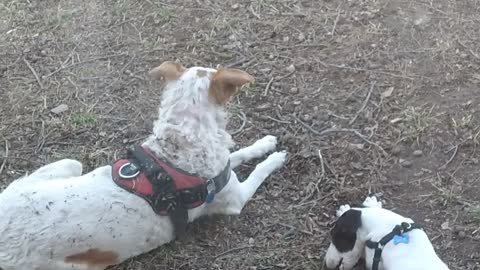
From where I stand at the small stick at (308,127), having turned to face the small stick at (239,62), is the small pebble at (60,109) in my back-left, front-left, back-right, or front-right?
front-left

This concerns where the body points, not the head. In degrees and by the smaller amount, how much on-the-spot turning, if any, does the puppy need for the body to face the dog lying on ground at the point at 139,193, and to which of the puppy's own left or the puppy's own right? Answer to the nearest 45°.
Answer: approximately 45° to the puppy's own left

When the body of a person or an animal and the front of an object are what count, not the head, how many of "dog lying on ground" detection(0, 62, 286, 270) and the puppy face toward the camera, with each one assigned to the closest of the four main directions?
0

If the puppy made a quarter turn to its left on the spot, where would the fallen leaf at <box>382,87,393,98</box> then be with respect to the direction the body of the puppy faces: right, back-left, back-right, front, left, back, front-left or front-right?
back-right

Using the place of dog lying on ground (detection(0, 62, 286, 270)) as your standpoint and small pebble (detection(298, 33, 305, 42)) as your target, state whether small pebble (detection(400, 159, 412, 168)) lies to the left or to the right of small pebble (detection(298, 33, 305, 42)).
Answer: right

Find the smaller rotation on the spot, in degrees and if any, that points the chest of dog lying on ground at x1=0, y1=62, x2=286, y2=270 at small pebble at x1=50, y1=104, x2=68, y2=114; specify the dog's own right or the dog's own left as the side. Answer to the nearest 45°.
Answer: approximately 45° to the dog's own left

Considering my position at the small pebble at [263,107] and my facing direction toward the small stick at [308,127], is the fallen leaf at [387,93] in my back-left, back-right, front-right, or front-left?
front-left

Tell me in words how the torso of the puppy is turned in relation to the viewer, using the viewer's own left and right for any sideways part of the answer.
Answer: facing away from the viewer and to the left of the viewer

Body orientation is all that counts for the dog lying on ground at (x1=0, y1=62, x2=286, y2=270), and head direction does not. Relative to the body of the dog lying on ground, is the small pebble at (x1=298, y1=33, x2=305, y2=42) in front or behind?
in front

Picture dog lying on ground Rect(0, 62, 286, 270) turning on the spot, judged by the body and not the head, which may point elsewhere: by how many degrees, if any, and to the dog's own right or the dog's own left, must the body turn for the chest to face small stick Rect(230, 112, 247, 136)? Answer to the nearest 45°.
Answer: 0° — it already faces it

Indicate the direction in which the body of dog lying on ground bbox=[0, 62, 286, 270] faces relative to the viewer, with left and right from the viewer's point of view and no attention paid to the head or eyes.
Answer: facing away from the viewer and to the right of the viewer

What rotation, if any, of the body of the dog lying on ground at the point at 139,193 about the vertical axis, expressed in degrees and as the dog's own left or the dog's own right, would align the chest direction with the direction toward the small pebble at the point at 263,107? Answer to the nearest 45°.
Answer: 0° — it already faces it
